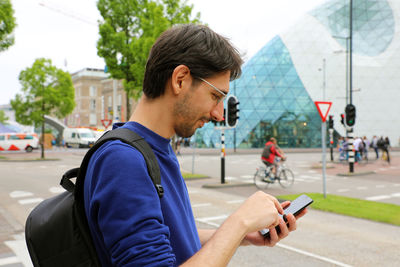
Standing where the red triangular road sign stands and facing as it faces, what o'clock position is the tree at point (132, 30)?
The tree is roughly at 4 o'clock from the red triangular road sign.

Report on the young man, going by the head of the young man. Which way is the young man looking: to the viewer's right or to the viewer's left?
to the viewer's right

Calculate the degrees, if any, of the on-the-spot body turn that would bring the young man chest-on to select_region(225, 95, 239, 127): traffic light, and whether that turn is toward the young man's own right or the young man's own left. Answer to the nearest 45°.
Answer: approximately 90° to the young man's own left

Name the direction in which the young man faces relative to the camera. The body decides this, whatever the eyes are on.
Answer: to the viewer's right

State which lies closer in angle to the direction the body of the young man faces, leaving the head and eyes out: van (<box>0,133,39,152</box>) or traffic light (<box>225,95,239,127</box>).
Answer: the traffic light
